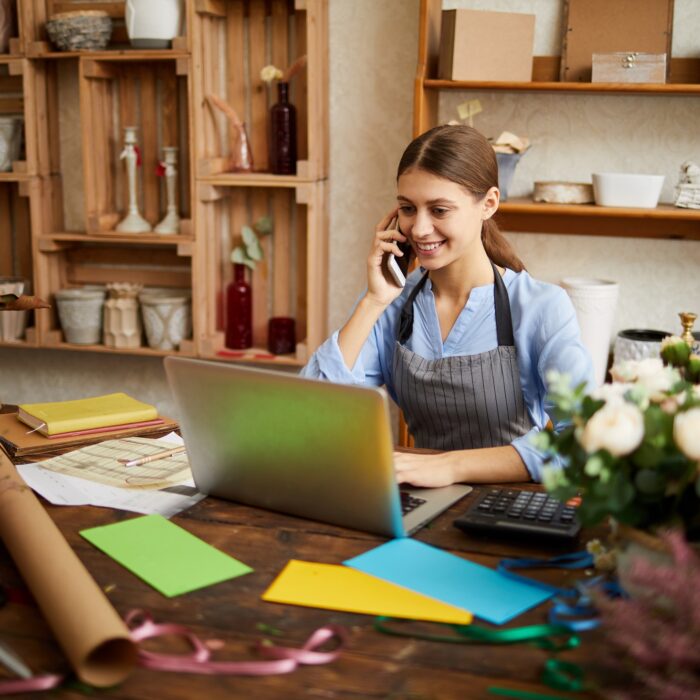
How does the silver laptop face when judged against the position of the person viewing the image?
facing away from the viewer and to the right of the viewer

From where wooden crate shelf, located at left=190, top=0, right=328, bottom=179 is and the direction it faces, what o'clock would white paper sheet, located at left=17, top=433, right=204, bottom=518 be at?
The white paper sheet is roughly at 12 o'clock from the wooden crate shelf.

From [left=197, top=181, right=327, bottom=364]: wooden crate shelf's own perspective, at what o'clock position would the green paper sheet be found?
The green paper sheet is roughly at 12 o'clock from the wooden crate shelf.

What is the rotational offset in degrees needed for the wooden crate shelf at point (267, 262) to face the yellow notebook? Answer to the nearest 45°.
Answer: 0° — it already faces it

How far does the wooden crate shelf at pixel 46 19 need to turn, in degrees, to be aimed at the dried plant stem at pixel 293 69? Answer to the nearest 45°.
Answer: approximately 45° to its left

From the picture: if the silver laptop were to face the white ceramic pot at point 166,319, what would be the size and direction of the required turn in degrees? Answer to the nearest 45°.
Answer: approximately 45° to its left
